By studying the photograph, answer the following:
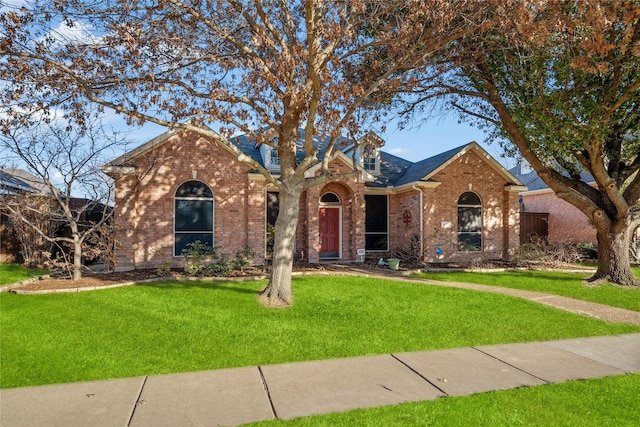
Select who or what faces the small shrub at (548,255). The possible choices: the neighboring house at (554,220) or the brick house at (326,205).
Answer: the neighboring house

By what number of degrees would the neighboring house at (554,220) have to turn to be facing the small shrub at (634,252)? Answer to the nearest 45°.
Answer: approximately 45° to its left

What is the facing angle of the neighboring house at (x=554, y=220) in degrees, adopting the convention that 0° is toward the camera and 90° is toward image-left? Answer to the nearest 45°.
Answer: approximately 0°

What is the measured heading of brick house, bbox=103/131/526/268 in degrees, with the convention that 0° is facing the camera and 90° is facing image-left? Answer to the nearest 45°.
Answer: approximately 0°

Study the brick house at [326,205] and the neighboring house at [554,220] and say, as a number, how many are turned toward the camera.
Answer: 2

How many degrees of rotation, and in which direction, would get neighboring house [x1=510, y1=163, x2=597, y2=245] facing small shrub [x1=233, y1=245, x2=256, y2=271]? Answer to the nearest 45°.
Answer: approximately 45° to its right

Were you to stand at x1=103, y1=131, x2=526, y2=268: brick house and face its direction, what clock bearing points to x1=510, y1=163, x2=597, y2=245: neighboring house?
The neighboring house is roughly at 8 o'clock from the brick house.

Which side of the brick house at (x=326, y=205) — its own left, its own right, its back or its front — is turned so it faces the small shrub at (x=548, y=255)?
left

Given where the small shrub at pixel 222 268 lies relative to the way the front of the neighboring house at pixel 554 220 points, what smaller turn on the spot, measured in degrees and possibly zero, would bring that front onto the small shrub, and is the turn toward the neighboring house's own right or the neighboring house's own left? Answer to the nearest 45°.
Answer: approximately 45° to the neighboring house's own right
